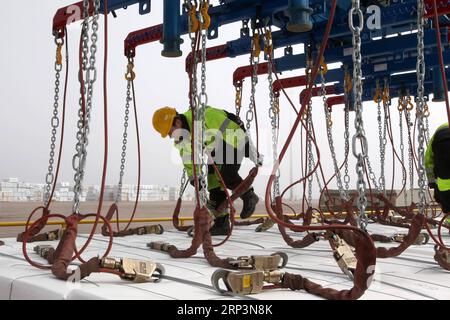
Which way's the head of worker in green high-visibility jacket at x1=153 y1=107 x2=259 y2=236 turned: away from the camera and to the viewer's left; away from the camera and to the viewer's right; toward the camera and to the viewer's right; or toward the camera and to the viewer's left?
toward the camera and to the viewer's left

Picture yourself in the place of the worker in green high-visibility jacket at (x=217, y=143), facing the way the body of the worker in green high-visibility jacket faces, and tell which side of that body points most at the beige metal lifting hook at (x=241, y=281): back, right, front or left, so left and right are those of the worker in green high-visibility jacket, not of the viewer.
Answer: left

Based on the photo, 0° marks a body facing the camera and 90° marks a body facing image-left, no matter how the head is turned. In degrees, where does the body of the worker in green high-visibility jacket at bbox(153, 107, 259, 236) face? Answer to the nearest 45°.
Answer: approximately 90°

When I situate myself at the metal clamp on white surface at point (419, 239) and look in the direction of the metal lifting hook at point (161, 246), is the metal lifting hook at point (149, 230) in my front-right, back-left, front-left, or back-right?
front-right

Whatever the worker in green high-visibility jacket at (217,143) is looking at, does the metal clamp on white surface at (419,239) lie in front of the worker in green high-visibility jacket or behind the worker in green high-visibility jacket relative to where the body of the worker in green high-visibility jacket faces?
behind

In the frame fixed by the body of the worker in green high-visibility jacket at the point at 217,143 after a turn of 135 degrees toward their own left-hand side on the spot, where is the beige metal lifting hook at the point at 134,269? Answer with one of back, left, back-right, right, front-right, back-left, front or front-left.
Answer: front-right

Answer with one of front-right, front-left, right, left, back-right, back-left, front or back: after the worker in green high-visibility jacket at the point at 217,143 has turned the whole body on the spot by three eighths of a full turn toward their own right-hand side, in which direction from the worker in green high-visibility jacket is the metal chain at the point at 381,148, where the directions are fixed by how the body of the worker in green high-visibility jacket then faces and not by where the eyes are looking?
front
